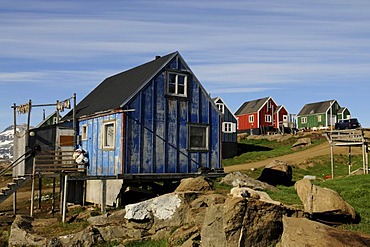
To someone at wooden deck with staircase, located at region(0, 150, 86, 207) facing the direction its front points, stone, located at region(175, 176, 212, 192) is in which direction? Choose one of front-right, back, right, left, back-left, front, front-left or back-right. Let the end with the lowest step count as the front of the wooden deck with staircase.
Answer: back-left

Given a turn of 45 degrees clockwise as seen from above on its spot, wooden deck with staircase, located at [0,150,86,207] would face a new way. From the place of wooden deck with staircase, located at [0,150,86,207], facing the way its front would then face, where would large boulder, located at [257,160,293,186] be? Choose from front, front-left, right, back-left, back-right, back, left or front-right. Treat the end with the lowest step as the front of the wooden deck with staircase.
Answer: back-right

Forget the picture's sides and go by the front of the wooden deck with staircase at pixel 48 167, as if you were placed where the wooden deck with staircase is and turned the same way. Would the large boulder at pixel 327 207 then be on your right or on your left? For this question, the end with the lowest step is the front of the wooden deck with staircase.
on your left

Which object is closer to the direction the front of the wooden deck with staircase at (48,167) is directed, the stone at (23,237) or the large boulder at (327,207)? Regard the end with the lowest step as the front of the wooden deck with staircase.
the stone

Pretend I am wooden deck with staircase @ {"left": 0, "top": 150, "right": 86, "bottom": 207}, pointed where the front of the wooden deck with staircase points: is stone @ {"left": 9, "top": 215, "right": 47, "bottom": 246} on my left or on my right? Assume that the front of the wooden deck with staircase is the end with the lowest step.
on my left

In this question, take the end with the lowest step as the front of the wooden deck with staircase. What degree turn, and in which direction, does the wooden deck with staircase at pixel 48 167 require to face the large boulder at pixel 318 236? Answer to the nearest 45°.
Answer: approximately 90° to its left

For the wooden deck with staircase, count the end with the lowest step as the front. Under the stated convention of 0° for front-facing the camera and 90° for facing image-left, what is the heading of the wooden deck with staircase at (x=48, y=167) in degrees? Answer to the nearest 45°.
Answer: approximately 90°

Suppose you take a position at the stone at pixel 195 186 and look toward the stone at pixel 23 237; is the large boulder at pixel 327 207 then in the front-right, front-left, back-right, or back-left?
back-left
